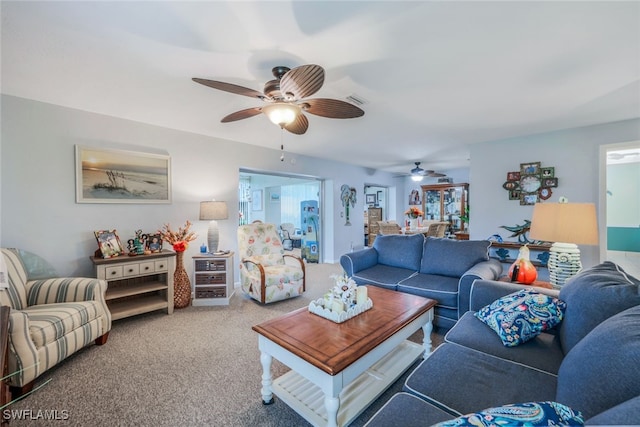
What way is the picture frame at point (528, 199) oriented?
toward the camera

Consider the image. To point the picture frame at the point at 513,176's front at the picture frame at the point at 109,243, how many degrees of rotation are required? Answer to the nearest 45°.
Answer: approximately 45° to its right

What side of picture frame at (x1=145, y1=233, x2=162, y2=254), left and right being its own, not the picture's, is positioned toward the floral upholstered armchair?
left

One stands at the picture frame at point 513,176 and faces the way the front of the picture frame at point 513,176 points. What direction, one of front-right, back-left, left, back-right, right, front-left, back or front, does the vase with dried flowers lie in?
front-right

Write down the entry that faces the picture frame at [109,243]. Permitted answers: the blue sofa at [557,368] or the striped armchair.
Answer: the blue sofa

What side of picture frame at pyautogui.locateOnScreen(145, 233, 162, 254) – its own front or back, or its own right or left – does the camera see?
front

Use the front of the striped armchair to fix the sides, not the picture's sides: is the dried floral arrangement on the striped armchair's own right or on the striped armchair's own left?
on the striped armchair's own left

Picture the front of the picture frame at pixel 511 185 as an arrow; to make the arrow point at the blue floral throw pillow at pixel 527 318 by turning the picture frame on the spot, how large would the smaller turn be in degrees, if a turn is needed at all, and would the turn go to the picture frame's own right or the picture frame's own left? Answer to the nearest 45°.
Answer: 0° — it already faces it

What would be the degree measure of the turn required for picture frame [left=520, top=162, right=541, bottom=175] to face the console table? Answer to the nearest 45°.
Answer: approximately 45° to its right

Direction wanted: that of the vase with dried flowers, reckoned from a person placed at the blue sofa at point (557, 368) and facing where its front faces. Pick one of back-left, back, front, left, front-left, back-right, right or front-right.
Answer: front

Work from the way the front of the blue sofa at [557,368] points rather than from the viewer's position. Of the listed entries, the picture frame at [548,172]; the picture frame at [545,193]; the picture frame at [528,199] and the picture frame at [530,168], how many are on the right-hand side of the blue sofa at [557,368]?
4

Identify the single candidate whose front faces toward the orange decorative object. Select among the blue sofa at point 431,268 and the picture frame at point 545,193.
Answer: the picture frame

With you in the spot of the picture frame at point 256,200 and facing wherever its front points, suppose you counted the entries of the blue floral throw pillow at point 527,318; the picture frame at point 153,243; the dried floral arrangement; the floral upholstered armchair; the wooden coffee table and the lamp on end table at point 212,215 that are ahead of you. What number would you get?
6

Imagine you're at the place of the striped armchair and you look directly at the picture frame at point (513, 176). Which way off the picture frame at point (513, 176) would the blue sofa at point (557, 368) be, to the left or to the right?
right
